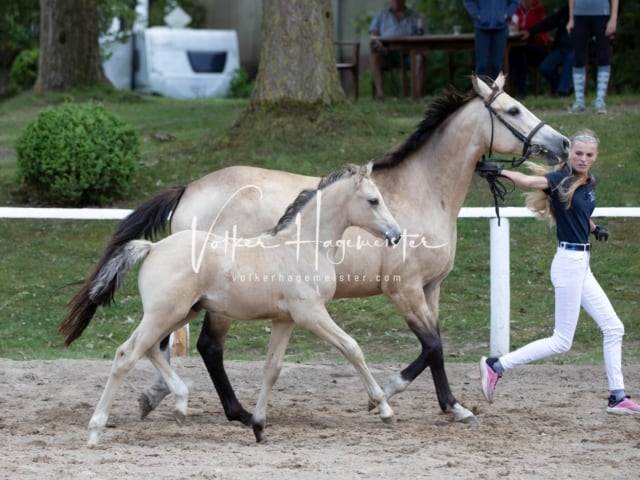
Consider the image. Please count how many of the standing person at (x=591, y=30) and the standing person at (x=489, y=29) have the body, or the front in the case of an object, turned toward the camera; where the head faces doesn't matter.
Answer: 2

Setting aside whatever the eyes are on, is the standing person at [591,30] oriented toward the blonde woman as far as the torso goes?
yes

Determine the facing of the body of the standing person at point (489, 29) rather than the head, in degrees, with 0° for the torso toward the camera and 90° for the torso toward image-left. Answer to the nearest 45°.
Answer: approximately 0°

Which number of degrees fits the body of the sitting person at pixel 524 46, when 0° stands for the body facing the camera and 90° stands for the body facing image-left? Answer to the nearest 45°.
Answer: approximately 45°

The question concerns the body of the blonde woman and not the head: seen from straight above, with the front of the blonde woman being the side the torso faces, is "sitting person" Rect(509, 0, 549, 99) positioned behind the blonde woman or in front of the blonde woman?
behind
